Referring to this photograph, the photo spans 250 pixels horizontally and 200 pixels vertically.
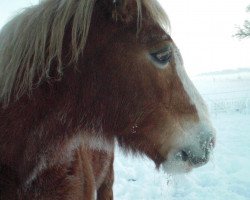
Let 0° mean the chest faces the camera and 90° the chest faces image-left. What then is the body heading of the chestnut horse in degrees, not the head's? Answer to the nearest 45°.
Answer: approximately 270°
